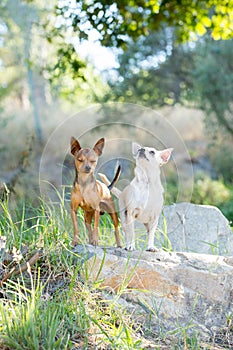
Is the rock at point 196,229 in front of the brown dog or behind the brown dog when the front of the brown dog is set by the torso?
behind

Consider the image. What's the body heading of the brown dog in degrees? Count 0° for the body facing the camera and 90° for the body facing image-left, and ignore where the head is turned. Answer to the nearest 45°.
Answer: approximately 45°
